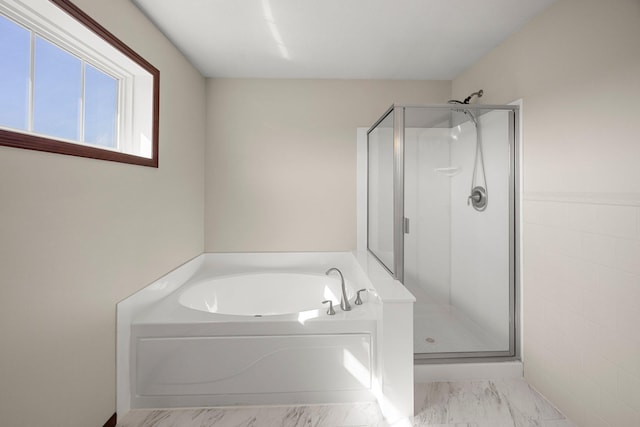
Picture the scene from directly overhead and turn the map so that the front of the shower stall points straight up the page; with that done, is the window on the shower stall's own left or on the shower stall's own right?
on the shower stall's own right

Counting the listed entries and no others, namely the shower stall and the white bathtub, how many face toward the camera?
2

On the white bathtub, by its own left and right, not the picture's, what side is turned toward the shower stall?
left

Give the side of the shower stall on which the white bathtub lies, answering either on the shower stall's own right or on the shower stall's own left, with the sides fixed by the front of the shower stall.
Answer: on the shower stall's own right

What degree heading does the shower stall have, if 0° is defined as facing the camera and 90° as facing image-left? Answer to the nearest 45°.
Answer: approximately 0°
